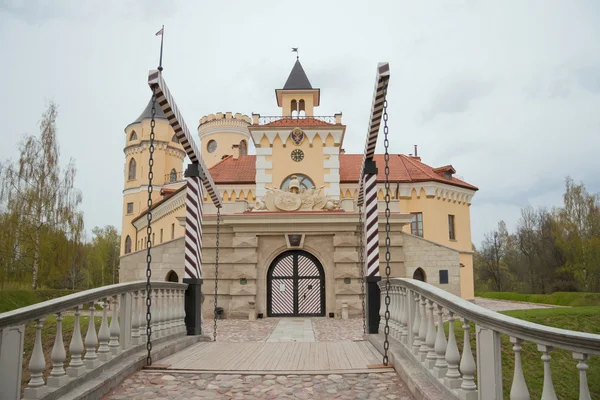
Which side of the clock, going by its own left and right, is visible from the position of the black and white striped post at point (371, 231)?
front

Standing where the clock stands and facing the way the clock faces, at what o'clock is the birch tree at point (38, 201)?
The birch tree is roughly at 3 o'clock from the clock.

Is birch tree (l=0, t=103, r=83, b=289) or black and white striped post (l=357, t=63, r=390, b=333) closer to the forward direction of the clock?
the black and white striped post

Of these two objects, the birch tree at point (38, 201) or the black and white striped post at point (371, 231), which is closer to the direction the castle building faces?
the black and white striped post

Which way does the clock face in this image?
toward the camera

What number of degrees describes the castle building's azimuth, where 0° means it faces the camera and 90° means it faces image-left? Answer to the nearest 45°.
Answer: approximately 0°

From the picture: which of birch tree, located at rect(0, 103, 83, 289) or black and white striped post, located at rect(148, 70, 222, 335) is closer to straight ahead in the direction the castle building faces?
the black and white striped post

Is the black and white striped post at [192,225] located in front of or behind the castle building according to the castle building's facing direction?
in front
